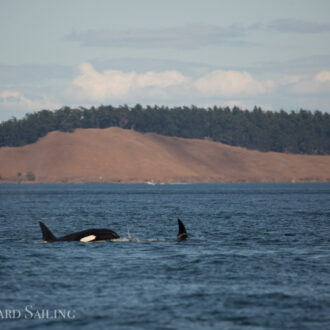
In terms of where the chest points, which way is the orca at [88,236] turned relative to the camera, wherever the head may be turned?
to the viewer's right
